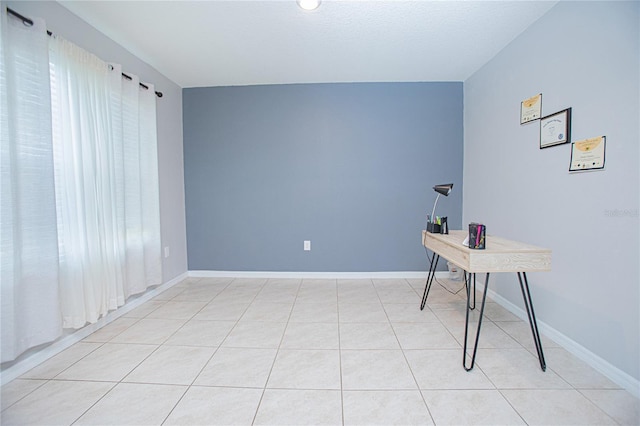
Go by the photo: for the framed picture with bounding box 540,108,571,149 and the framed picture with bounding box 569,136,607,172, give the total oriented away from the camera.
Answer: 0

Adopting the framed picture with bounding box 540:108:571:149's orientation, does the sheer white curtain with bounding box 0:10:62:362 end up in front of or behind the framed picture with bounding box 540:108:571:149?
in front

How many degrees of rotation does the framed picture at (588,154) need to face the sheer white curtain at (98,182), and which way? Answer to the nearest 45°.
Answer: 0° — it already faces it

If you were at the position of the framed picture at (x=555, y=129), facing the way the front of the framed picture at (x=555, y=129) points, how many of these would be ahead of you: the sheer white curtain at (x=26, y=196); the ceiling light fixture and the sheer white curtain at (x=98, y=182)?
3

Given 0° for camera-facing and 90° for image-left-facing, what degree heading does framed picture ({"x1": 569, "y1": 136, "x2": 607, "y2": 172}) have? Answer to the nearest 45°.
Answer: approximately 45°

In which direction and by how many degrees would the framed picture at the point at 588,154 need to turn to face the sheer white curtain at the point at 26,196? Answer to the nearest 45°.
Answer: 0° — it already faces it

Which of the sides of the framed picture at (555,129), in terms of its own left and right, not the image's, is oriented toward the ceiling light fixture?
front

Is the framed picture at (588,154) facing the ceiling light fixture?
yes

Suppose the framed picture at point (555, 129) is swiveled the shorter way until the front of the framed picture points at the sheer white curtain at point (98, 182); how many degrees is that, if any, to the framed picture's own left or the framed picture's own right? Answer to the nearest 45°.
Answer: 0° — it already faces it
